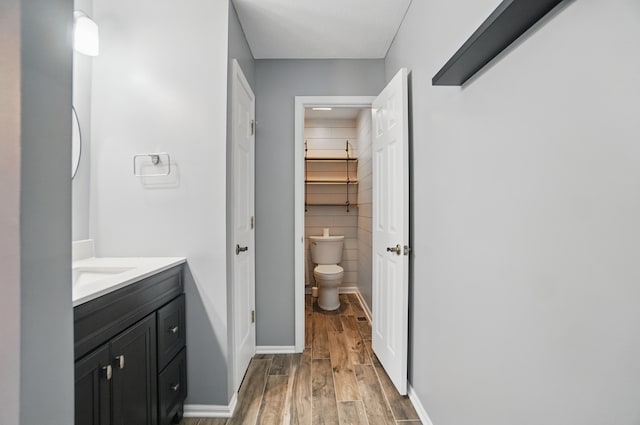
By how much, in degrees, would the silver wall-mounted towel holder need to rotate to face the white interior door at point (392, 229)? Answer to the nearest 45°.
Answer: approximately 90° to its left

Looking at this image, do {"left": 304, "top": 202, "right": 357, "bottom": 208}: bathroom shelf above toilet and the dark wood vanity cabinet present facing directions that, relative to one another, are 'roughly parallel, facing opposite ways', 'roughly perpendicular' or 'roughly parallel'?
roughly perpendicular

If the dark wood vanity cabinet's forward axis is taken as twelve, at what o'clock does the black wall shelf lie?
The black wall shelf is roughly at 12 o'clock from the dark wood vanity cabinet.

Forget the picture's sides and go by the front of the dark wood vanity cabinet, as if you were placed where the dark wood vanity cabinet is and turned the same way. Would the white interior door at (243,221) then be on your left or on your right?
on your left

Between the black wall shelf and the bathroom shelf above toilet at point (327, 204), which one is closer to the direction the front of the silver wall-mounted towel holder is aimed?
the black wall shelf

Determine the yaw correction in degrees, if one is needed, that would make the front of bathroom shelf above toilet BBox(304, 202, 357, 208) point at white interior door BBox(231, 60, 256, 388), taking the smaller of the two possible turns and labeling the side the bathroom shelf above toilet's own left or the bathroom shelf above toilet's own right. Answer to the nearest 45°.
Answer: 0° — it already faces it

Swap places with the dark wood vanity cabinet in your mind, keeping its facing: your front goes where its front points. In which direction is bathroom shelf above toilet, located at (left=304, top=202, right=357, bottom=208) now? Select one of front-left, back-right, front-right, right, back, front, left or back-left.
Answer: left

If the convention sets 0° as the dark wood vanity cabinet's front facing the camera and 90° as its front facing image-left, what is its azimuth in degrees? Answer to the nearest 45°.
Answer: approximately 315°

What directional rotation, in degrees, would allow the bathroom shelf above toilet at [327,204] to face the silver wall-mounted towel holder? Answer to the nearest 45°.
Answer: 0° — it already faces it

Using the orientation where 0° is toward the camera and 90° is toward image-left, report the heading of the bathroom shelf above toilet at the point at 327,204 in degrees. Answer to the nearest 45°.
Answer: approximately 0°

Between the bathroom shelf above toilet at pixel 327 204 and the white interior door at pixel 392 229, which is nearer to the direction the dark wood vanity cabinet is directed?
the white interior door

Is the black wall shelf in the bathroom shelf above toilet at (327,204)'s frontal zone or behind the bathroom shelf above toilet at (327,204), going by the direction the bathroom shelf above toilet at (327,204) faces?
frontal zone
